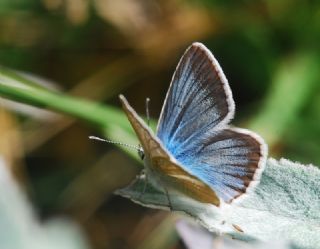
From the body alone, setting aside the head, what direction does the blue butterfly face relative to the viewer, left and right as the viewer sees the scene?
facing to the left of the viewer
